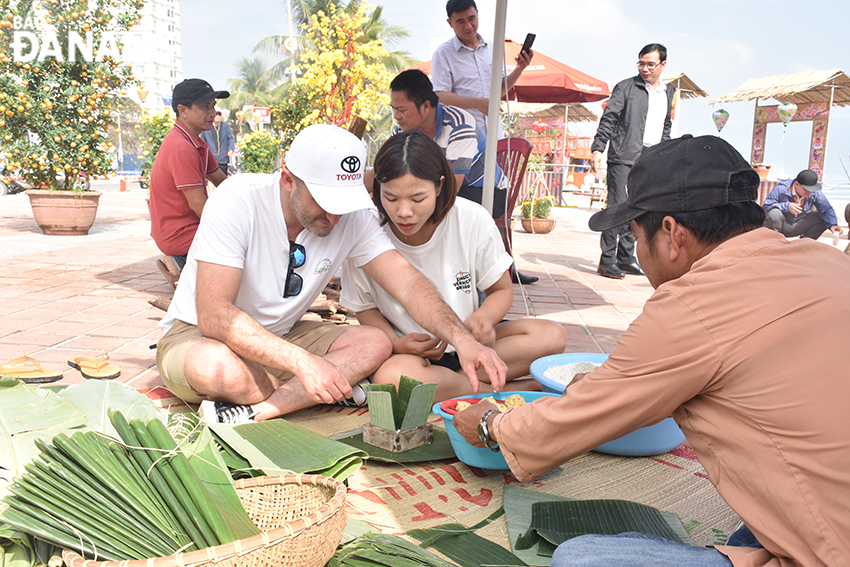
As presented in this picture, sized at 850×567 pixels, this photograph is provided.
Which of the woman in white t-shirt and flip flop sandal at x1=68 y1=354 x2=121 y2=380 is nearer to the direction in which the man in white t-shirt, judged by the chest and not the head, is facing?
the woman in white t-shirt

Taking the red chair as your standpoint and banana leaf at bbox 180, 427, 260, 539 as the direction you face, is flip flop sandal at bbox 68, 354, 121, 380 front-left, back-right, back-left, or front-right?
front-right

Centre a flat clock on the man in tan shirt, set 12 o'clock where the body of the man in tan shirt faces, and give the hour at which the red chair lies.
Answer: The red chair is roughly at 1 o'clock from the man in tan shirt.

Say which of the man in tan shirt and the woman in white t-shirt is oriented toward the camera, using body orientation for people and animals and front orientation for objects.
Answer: the woman in white t-shirt

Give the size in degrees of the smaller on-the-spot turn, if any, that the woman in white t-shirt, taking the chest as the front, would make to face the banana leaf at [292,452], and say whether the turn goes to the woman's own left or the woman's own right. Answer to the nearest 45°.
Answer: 0° — they already face it

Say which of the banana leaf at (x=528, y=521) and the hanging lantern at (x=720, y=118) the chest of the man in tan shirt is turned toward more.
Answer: the banana leaf

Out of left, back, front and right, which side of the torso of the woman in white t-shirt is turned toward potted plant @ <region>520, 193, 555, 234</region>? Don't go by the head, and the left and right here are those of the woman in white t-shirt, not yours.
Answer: back

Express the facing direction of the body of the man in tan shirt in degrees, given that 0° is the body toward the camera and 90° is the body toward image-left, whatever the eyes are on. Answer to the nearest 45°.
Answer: approximately 135°

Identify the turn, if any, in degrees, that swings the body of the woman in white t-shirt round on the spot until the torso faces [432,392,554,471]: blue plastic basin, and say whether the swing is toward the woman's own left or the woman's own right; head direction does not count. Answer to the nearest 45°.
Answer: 0° — they already face it

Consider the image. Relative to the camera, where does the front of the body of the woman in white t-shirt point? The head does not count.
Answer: toward the camera

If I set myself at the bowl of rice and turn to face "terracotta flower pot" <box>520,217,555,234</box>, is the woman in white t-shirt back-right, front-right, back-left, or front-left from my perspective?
front-left

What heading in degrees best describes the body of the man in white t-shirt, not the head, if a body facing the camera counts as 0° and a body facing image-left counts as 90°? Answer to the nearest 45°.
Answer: approximately 315°

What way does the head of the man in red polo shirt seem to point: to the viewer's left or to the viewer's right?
to the viewer's right

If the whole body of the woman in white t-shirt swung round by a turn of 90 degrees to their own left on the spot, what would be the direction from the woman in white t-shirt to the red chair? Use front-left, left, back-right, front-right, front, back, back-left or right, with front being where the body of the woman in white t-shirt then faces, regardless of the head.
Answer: left

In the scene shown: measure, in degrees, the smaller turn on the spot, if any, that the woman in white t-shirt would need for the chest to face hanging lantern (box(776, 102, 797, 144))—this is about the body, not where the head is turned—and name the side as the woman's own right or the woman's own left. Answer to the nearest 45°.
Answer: approximately 135° to the woman's own left

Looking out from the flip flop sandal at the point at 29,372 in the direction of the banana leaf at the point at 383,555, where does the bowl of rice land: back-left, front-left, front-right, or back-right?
front-left

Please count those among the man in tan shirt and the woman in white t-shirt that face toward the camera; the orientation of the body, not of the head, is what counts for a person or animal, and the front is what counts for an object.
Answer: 1
